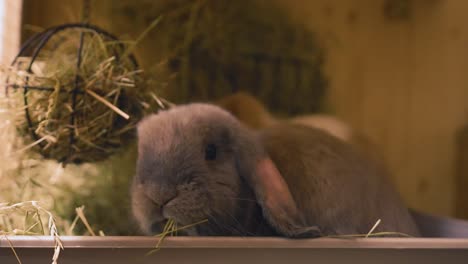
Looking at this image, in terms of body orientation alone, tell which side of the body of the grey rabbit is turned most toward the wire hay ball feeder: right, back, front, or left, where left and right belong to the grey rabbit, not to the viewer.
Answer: front

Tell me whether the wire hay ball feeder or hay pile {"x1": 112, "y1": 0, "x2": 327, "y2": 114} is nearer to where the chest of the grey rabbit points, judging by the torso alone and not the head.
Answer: the wire hay ball feeder

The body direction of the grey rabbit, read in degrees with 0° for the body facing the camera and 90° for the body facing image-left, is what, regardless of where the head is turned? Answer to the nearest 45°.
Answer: approximately 45°

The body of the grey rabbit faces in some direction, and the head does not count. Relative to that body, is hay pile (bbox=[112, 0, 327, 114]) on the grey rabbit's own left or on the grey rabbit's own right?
on the grey rabbit's own right
